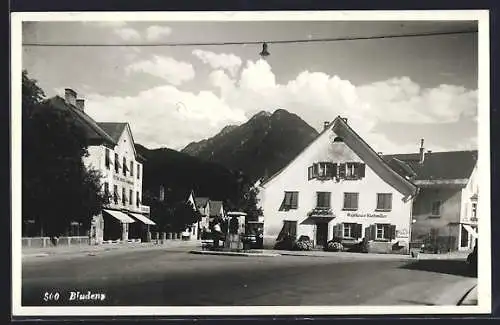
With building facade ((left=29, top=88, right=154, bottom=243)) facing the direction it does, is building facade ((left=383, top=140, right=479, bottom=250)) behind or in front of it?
in front

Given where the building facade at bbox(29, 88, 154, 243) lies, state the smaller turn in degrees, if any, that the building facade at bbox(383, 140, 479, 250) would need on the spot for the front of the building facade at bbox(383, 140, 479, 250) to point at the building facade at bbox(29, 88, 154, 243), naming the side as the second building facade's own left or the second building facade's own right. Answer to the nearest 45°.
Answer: approximately 135° to the second building facade's own right

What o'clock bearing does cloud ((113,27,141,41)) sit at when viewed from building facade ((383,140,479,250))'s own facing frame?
The cloud is roughly at 4 o'clock from the building facade.

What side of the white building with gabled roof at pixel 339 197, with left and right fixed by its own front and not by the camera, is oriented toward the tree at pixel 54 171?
right

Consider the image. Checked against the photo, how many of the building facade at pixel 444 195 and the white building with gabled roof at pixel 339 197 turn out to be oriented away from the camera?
0

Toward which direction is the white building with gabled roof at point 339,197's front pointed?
toward the camera

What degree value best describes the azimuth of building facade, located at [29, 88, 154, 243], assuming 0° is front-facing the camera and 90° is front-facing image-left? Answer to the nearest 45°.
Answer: approximately 315°
